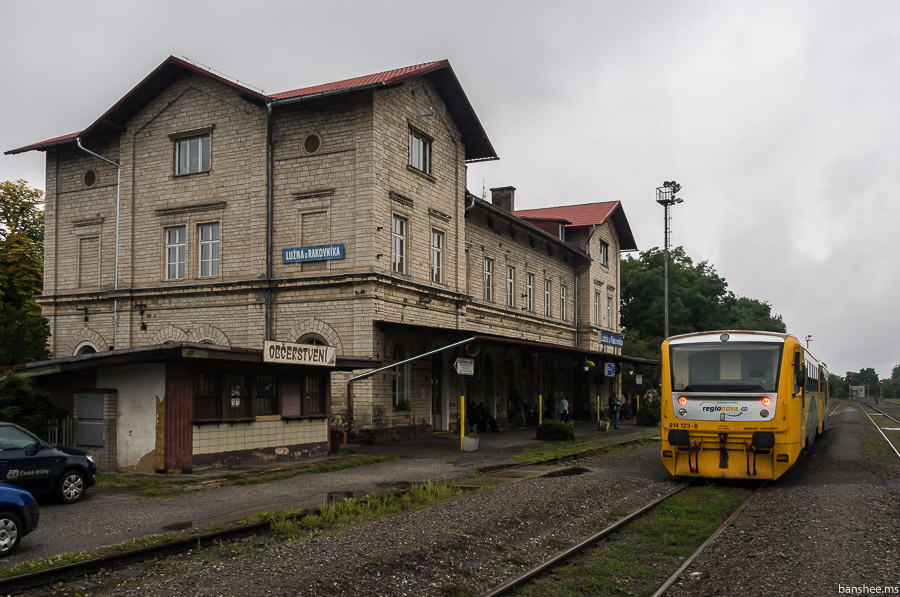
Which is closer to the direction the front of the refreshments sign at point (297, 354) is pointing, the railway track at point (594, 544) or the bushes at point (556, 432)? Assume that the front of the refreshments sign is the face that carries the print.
the railway track

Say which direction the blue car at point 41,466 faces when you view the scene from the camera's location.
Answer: facing the viewer and to the right of the viewer

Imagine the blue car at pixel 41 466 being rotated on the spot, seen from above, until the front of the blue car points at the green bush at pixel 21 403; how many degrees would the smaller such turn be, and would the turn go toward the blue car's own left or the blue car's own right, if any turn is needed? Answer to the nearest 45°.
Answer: approximately 135° to the blue car's own left

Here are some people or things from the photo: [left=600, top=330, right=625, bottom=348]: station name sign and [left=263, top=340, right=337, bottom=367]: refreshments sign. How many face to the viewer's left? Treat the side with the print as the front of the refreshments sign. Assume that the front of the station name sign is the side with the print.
0

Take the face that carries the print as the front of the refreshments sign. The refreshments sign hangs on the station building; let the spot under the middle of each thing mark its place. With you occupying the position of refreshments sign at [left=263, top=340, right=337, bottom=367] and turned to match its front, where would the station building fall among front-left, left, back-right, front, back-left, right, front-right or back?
back

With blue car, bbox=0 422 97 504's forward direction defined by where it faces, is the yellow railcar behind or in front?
in front

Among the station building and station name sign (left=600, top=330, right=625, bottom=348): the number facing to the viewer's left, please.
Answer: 0

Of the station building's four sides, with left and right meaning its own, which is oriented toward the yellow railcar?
front

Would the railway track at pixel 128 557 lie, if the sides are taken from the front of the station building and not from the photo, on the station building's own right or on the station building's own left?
on the station building's own right

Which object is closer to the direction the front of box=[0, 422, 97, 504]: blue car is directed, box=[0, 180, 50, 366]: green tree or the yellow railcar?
the yellow railcar

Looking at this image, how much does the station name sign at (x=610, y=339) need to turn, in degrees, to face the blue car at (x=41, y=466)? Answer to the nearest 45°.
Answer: approximately 45° to its right

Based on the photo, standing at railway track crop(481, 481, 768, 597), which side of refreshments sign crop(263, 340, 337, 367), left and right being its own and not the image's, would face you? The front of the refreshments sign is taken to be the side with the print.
front

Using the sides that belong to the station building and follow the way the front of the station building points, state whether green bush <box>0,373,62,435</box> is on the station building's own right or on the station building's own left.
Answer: on the station building's own right

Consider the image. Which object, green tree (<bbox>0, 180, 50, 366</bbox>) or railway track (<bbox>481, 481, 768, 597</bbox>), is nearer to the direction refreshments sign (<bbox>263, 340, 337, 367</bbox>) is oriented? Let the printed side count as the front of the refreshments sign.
the railway track

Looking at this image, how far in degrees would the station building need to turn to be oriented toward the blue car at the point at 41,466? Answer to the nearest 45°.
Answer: approximately 45° to its right
